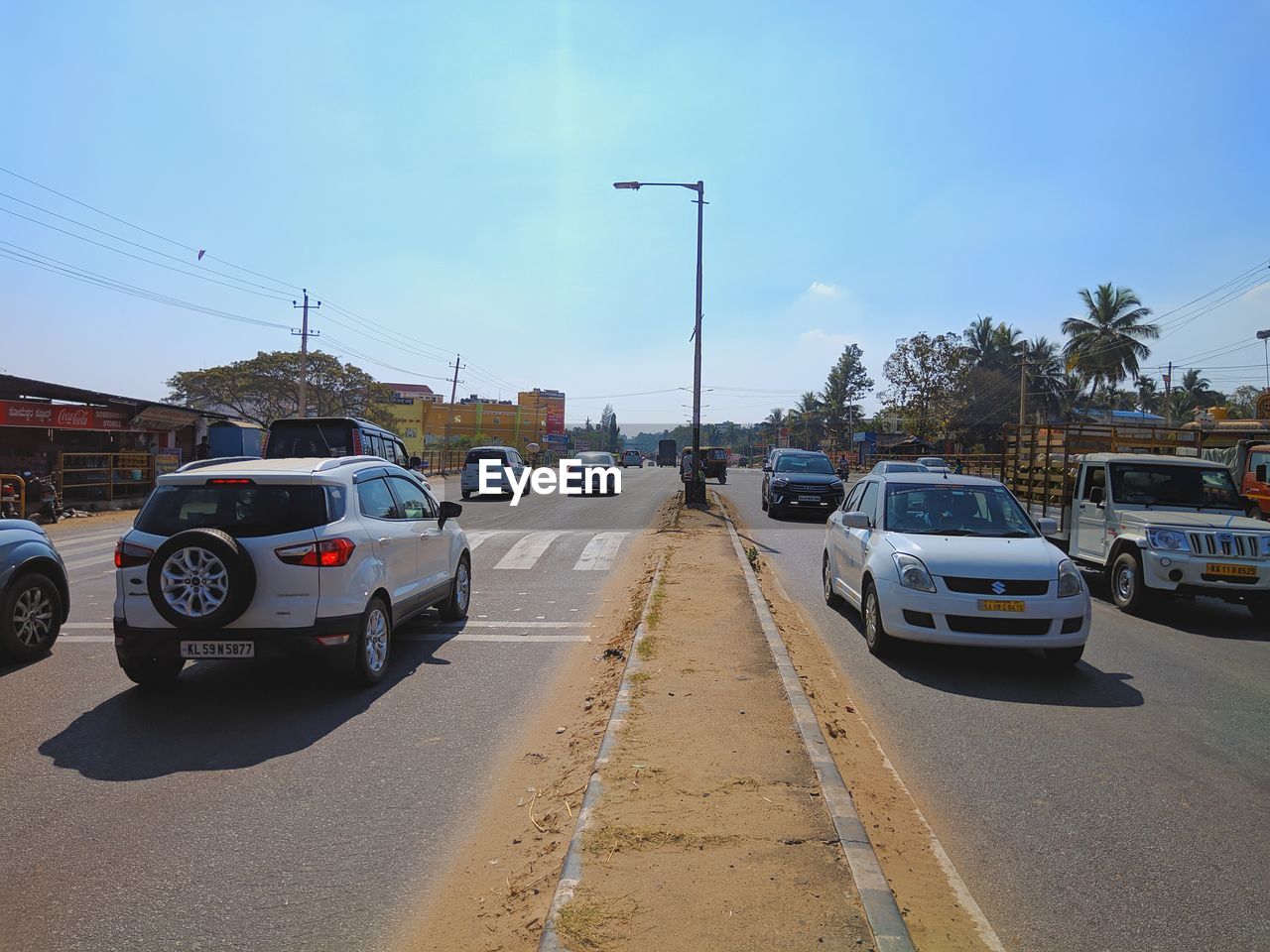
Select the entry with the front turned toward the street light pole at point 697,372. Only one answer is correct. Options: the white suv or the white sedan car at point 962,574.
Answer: the white suv

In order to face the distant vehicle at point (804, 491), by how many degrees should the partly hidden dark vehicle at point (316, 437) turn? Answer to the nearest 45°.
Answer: approximately 45° to its right

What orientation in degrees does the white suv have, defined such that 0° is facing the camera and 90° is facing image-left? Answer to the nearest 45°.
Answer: approximately 225°

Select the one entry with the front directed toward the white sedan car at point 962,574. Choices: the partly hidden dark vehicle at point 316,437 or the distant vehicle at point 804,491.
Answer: the distant vehicle at point 804,491

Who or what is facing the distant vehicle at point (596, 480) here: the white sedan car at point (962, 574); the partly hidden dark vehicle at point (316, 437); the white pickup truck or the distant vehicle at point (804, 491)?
the partly hidden dark vehicle at point (316, 437)

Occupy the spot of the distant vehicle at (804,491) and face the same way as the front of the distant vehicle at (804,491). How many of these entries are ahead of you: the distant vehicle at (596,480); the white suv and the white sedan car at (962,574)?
2

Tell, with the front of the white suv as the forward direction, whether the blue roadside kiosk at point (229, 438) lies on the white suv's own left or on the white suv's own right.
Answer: on the white suv's own left

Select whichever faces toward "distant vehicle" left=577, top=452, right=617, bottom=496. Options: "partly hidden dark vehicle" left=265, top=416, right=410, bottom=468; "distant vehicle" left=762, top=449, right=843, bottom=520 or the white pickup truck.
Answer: "partly hidden dark vehicle" left=265, top=416, right=410, bottom=468

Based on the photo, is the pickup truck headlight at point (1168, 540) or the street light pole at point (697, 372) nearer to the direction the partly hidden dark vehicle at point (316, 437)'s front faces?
the street light pole

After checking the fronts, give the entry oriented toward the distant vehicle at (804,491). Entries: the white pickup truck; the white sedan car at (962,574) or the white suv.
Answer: the white suv

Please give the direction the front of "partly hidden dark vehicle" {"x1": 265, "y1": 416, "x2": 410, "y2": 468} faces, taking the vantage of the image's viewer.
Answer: facing away from the viewer and to the right of the viewer

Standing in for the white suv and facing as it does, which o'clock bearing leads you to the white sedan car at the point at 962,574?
The white sedan car is roughly at 2 o'clock from the white suv.

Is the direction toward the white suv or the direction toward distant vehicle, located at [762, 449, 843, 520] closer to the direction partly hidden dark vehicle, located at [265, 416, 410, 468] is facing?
the distant vehicle

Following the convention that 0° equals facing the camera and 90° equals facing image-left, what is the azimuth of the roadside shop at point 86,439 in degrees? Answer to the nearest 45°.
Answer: approximately 315°
